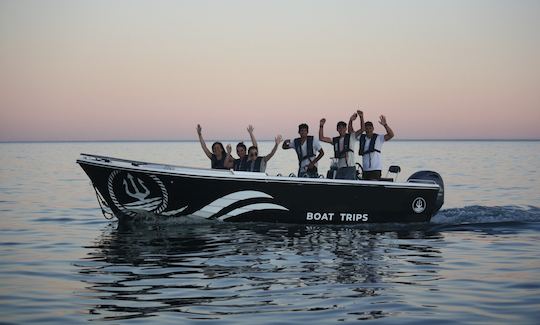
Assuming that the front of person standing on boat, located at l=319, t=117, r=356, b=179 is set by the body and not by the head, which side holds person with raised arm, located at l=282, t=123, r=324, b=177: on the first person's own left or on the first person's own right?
on the first person's own right

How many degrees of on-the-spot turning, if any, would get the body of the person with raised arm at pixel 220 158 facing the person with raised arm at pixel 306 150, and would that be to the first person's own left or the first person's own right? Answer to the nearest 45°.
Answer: approximately 90° to the first person's own left

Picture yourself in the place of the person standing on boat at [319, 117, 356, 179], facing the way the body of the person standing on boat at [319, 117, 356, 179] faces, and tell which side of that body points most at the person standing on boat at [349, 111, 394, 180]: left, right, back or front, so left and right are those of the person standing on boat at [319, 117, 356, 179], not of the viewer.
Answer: left

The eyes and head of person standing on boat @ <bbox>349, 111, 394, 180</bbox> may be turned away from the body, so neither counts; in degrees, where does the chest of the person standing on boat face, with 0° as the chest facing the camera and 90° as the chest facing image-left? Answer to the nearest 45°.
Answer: approximately 0°

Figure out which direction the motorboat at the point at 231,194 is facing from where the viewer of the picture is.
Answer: facing to the left of the viewer

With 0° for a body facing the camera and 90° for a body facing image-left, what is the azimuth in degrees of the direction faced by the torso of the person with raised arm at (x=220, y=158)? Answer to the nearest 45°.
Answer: approximately 0°

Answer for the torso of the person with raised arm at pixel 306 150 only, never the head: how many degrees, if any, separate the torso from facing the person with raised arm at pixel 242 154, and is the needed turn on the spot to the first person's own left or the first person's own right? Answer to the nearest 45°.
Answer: approximately 90° to the first person's own right
